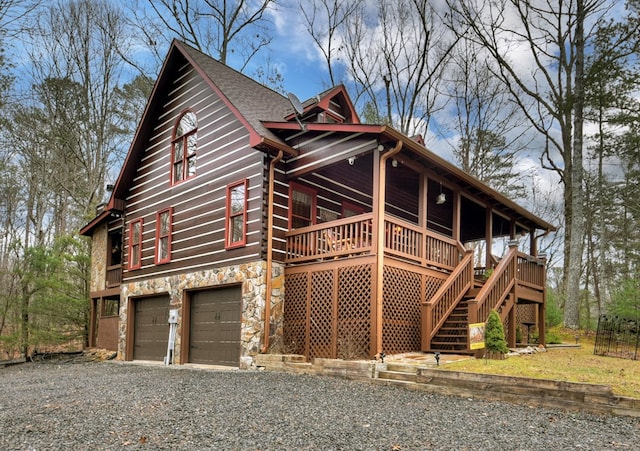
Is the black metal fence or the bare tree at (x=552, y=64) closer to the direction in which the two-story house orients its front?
the black metal fence

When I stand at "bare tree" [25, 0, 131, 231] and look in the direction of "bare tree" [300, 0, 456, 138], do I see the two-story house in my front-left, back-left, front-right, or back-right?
front-right

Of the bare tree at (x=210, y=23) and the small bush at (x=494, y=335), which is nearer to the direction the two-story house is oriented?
the small bush

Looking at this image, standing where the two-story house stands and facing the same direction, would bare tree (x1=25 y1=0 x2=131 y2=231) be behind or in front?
behind

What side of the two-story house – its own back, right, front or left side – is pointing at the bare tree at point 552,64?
left

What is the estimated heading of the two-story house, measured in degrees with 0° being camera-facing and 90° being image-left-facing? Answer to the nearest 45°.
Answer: approximately 315°

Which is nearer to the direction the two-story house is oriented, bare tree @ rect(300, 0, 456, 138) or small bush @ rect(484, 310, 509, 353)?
the small bush

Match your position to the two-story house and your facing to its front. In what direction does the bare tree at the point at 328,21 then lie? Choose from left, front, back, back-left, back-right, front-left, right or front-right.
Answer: back-left

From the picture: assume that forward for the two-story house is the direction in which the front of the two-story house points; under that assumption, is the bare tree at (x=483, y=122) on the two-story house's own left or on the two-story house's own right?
on the two-story house's own left

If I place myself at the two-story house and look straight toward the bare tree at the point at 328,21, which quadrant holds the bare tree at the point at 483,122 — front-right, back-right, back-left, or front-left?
front-right

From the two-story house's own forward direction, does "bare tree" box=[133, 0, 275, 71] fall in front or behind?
behind

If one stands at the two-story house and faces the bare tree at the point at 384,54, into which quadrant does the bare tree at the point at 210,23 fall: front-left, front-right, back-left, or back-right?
front-left

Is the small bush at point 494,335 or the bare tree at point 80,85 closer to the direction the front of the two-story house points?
the small bush

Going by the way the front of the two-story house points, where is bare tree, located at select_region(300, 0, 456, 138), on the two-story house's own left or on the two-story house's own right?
on the two-story house's own left
